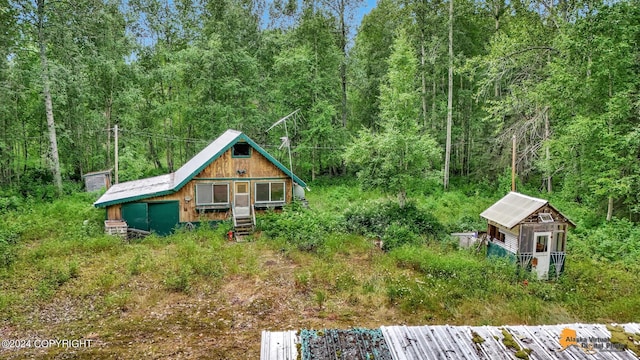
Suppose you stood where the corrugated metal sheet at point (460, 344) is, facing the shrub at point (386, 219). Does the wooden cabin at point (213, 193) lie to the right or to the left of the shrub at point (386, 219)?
left

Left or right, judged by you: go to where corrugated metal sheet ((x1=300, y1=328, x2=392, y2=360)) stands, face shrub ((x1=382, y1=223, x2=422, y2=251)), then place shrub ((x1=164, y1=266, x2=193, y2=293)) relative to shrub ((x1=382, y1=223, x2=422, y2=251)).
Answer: left

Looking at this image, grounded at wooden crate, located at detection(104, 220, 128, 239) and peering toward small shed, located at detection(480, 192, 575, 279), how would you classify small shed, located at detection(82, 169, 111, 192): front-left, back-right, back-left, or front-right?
back-left

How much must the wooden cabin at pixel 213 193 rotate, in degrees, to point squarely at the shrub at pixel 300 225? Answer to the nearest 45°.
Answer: approximately 45° to its left

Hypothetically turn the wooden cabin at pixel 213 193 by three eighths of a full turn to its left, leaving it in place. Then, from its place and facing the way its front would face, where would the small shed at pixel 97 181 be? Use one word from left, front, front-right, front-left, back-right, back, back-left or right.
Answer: left

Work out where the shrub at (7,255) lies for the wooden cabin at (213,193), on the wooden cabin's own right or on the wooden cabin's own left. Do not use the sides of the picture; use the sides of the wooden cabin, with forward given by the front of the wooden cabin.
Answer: on the wooden cabin's own right

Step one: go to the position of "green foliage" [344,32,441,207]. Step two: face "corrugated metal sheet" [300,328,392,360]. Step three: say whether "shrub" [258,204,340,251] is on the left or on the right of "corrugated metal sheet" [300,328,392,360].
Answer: right

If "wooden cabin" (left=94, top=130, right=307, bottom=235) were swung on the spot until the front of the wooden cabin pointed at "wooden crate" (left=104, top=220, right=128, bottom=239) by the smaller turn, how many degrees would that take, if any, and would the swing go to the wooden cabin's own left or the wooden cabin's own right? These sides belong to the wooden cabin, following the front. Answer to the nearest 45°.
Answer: approximately 90° to the wooden cabin's own right

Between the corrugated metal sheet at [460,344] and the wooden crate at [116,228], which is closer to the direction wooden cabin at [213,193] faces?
the corrugated metal sheet

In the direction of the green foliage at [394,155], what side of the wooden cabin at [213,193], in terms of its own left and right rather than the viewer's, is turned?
left

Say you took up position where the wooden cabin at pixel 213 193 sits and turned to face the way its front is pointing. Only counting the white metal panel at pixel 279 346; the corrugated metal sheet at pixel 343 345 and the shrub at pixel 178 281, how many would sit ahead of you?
3

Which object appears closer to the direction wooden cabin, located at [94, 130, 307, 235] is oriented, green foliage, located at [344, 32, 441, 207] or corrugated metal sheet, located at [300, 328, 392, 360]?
the corrugated metal sheet

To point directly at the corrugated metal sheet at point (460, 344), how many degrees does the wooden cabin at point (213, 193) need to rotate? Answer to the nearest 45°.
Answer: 0° — it already faces it

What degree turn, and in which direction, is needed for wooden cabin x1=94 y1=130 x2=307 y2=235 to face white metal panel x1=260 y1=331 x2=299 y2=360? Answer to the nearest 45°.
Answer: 0° — it already faces it

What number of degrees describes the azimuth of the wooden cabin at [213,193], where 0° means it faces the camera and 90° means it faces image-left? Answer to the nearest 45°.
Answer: approximately 0°
